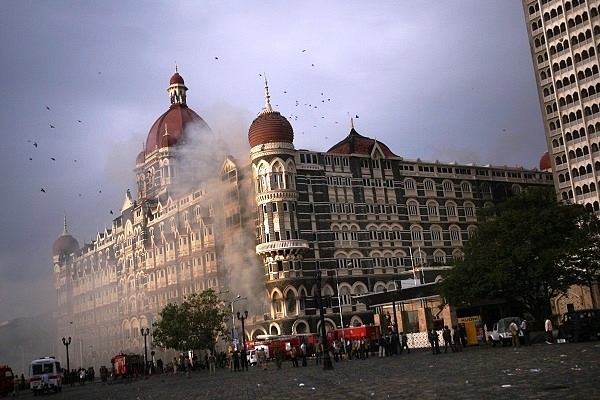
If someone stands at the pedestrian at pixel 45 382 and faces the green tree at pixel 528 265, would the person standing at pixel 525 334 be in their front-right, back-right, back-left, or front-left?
front-right

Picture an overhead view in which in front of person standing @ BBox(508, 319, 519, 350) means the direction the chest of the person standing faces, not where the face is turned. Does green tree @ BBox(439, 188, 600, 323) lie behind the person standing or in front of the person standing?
in front

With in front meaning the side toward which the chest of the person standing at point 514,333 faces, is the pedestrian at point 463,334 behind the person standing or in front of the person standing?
in front

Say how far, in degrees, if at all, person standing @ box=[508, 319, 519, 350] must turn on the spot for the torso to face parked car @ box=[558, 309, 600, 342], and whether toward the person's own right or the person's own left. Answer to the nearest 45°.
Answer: approximately 135° to the person's own right

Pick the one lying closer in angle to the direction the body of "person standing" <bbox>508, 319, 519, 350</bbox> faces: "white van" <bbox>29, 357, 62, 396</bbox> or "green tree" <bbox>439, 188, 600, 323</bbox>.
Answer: the green tree

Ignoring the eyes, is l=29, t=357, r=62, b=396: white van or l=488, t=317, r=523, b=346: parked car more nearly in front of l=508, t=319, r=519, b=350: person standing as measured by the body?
the parked car

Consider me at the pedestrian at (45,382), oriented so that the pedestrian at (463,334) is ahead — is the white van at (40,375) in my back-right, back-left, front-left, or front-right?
back-left

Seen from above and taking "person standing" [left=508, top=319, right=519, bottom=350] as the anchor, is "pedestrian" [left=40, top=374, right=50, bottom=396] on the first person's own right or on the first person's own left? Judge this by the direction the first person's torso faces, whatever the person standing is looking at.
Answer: on the first person's own left

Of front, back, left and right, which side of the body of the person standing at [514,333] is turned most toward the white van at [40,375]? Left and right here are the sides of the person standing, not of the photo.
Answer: left

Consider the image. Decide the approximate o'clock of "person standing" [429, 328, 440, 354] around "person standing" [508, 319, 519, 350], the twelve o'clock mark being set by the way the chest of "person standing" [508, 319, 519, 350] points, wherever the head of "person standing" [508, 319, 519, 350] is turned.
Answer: "person standing" [429, 328, 440, 354] is roughly at 10 o'clock from "person standing" [508, 319, 519, 350].

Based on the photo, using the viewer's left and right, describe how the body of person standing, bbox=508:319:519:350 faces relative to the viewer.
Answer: facing away from the viewer
